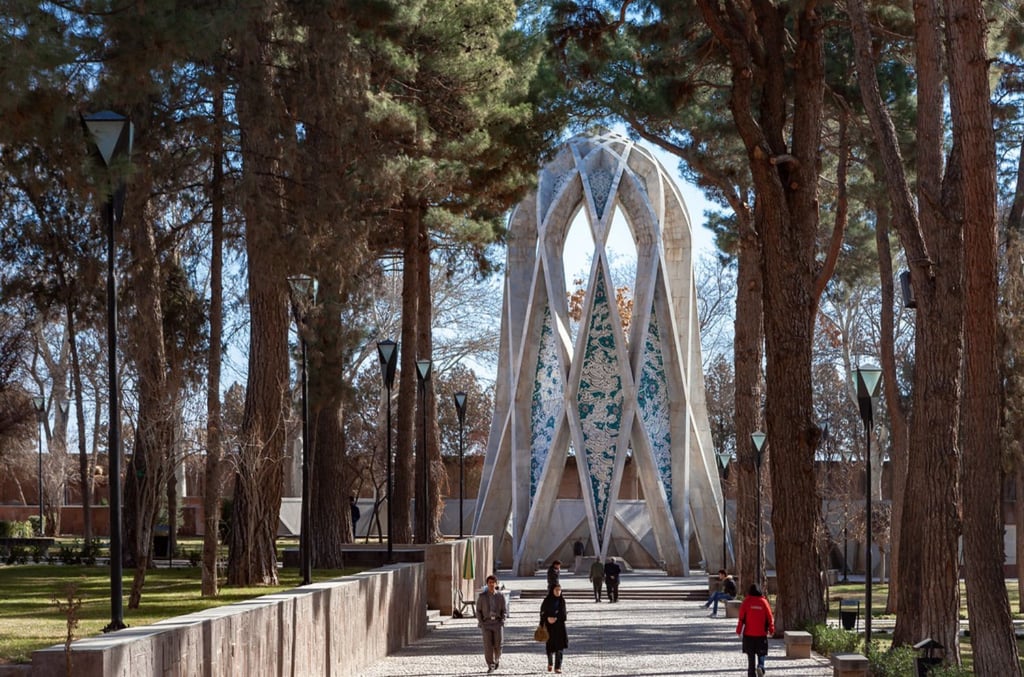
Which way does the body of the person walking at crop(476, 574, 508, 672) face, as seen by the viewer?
toward the camera

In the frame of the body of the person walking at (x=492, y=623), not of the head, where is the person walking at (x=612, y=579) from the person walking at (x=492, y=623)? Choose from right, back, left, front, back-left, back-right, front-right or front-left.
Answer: back

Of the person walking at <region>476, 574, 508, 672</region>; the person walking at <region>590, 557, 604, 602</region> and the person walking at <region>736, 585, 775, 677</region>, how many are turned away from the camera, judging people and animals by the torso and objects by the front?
2

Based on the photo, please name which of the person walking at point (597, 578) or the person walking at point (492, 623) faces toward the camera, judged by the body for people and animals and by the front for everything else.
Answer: the person walking at point (492, 623)

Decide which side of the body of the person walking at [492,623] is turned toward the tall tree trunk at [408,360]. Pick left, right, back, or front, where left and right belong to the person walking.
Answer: back

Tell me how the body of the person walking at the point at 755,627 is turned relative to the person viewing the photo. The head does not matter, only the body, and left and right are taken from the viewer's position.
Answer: facing away from the viewer

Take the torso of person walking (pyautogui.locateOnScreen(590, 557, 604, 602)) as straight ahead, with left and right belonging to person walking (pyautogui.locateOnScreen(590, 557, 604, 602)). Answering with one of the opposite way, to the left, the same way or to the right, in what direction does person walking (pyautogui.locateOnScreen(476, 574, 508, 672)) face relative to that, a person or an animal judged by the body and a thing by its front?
the opposite way

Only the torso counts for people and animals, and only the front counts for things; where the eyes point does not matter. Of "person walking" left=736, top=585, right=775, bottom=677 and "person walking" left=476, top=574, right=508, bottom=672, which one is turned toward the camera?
"person walking" left=476, top=574, right=508, bottom=672

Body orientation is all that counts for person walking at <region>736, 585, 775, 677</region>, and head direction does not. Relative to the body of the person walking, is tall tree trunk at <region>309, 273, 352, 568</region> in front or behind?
in front

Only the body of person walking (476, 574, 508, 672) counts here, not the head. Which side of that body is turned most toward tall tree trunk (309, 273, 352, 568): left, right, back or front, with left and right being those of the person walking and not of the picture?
back

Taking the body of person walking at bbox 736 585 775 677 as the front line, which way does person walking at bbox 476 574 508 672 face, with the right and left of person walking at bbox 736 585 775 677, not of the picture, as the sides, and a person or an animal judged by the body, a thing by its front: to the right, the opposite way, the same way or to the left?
the opposite way

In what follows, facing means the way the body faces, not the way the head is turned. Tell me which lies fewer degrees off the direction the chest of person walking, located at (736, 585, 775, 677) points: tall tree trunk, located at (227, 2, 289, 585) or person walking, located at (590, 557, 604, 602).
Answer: the person walking
